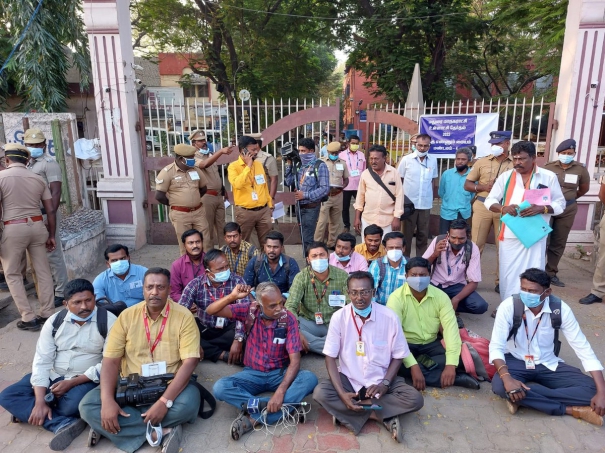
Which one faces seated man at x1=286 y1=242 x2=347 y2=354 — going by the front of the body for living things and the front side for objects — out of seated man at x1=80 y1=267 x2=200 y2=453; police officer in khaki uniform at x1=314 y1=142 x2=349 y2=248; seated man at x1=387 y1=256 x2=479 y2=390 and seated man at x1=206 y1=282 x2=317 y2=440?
the police officer in khaki uniform

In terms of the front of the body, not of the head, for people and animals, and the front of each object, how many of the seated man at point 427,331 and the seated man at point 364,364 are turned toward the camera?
2

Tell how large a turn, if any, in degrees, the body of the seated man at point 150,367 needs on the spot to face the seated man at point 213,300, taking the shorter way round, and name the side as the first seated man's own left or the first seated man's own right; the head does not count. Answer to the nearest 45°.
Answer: approximately 135° to the first seated man's own left

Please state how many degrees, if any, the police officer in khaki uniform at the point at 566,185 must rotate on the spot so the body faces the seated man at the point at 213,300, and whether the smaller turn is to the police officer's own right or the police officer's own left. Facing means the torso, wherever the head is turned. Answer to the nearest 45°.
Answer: approximately 45° to the police officer's own right

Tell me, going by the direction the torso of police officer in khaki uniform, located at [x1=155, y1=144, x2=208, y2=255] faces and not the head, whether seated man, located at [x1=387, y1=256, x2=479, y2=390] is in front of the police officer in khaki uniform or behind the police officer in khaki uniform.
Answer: in front

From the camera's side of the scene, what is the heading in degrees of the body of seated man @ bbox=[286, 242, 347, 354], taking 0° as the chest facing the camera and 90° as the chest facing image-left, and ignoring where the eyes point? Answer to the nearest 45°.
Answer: approximately 0°
